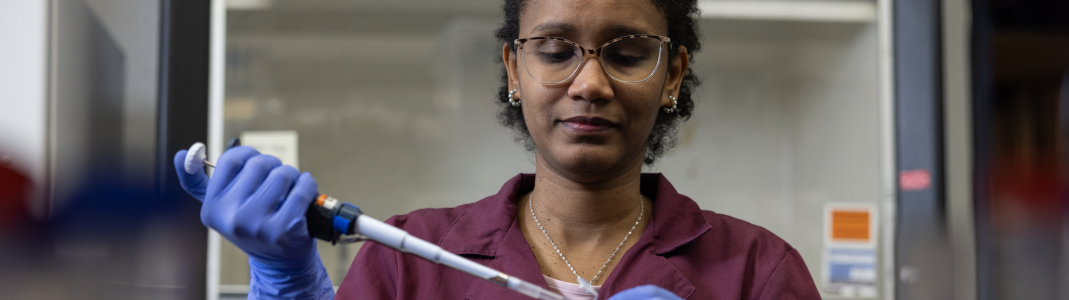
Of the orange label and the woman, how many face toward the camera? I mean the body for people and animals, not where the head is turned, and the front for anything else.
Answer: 2

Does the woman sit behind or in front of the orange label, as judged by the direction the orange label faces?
in front

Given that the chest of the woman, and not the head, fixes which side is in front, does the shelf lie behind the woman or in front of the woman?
behind

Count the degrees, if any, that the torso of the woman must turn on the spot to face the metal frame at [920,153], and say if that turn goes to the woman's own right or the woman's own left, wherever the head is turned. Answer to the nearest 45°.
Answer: approximately 135° to the woman's own left

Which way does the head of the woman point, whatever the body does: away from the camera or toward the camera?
toward the camera

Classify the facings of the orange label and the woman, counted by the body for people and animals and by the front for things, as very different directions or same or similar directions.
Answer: same or similar directions

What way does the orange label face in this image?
toward the camera

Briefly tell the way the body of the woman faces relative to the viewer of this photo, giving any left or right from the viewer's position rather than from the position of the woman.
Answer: facing the viewer
